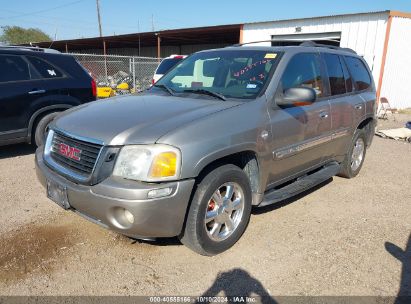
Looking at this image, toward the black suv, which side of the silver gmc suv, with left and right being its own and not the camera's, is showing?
right

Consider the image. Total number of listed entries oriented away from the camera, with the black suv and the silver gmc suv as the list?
0

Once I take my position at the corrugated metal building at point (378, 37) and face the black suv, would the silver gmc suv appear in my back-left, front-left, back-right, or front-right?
front-left

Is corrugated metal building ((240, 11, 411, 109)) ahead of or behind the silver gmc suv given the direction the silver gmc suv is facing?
behind

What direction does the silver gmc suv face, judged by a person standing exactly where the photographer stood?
facing the viewer and to the left of the viewer

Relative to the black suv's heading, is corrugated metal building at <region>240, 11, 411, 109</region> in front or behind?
behind

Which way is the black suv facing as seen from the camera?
to the viewer's left
